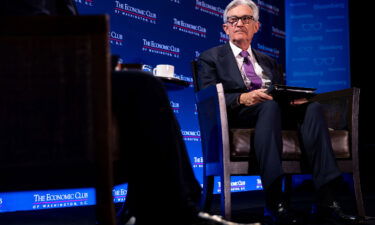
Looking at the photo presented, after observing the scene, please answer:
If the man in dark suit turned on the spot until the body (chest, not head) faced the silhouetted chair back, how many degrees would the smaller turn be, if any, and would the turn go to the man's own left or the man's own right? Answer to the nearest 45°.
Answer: approximately 45° to the man's own right
